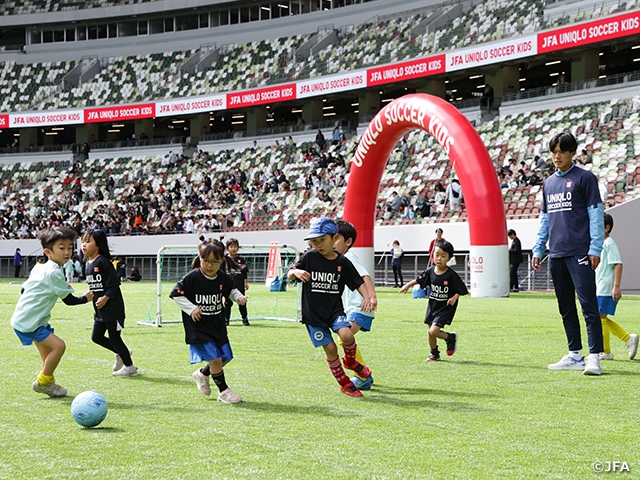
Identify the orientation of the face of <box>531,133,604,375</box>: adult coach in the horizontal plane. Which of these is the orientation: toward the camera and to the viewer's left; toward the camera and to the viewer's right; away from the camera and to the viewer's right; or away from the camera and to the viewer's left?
toward the camera and to the viewer's left

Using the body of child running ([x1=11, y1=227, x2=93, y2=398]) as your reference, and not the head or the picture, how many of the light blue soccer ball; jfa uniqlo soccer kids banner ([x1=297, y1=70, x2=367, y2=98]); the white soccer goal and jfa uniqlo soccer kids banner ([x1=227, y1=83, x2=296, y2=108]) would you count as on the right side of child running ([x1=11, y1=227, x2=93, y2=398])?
1

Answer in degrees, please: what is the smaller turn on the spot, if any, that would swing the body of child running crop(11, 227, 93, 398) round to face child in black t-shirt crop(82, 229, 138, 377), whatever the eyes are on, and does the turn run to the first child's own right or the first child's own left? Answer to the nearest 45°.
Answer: approximately 45° to the first child's own left

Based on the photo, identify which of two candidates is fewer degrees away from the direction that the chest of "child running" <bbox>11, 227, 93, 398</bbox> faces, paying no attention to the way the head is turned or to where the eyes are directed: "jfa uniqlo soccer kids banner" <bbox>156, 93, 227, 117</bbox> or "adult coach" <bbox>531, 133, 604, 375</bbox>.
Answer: the adult coach

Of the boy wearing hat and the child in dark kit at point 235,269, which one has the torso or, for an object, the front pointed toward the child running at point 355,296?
the child in dark kit at point 235,269

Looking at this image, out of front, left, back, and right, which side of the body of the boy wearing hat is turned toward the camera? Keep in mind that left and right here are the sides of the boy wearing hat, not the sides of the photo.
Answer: front

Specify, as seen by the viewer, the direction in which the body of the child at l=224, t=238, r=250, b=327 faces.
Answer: toward the camera

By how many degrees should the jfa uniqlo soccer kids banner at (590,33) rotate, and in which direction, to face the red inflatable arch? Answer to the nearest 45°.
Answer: approximately 45° to its left

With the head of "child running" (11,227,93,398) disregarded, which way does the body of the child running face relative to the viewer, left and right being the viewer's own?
facing to the right of the viewer

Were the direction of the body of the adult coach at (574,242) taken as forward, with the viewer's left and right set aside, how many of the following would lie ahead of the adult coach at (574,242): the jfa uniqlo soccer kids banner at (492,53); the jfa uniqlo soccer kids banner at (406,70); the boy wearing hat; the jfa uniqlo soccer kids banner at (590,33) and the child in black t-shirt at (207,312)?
2

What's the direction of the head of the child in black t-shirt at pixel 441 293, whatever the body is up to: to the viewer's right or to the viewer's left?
to the viewer's left

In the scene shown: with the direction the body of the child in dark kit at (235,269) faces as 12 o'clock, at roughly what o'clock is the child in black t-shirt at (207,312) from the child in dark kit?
The child in black t-shirt is roughly at 12 o'clock from the child in dark kit.

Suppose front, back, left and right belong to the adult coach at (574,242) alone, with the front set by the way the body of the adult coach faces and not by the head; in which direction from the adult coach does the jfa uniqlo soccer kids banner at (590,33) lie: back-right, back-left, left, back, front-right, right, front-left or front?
back-right

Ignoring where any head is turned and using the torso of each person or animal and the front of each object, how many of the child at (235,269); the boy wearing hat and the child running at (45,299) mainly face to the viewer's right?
1

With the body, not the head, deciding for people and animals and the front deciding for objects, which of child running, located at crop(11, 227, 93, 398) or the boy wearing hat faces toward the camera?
the boy wearing hat

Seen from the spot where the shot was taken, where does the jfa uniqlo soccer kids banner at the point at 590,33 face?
facing the viewer and to the left of the viewer
